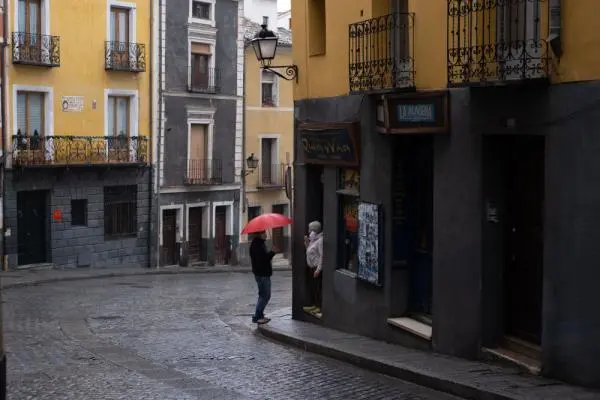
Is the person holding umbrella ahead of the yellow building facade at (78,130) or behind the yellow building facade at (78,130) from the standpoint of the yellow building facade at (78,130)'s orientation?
ahead

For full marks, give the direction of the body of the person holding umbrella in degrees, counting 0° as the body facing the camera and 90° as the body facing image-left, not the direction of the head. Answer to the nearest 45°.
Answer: approximately 270°

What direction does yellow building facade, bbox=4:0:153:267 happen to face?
toward the camera

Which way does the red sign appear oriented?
toward the camera

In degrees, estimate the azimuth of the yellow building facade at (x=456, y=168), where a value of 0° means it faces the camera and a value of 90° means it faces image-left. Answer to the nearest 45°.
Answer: approximately 45°

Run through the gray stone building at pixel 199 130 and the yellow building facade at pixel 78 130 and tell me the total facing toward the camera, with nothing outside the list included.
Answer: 2

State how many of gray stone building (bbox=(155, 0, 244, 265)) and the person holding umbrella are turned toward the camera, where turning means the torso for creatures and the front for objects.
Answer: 1

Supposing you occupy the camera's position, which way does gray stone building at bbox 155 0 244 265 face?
facing the viewer

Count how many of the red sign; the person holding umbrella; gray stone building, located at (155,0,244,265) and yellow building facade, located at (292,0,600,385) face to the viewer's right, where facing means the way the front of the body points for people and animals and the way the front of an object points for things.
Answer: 1

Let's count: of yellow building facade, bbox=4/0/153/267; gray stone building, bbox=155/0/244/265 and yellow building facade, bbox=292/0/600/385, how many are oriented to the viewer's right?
0

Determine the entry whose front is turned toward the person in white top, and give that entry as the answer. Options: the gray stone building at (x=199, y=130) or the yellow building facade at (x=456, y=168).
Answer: the gray stone building

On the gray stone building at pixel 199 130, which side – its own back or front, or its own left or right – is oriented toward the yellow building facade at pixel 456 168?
front

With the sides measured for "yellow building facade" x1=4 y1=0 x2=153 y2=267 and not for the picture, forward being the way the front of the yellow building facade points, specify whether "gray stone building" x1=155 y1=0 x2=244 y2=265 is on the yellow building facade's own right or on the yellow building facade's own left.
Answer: on the yellow building facade's own left

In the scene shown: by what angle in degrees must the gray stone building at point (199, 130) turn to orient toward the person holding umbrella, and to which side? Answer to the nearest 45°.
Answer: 0° — it already faces them

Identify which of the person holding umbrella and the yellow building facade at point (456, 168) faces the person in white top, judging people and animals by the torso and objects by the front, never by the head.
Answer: the person holding umbrella

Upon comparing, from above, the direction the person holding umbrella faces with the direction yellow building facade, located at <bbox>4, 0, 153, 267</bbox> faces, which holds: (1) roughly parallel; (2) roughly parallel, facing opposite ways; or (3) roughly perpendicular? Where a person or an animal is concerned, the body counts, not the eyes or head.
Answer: roughly perpendicular

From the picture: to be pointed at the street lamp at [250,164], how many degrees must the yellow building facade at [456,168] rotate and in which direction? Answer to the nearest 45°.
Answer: approximately 135° to its right

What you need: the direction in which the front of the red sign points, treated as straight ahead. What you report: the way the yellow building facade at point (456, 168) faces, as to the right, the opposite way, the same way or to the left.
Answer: to the right
